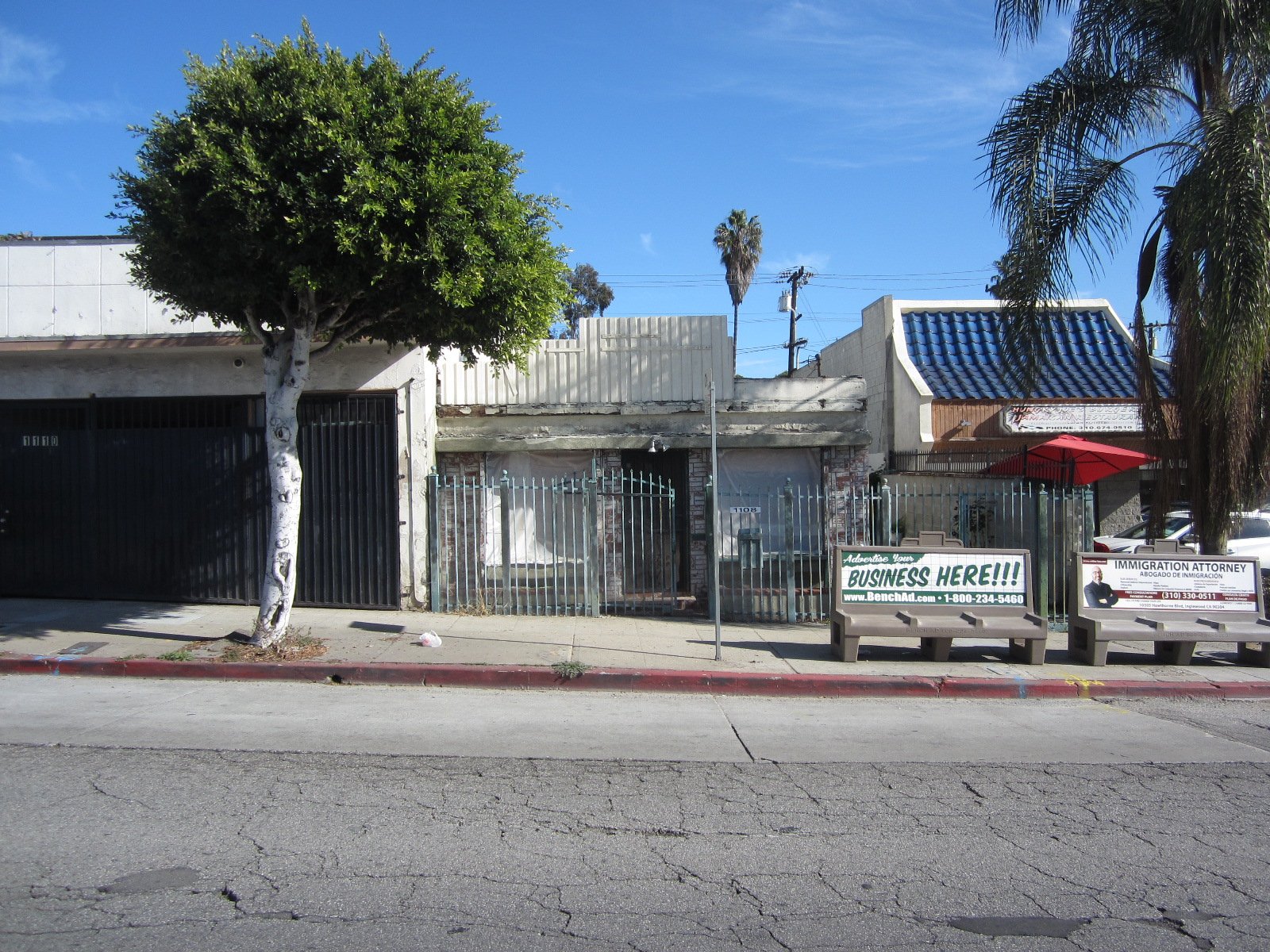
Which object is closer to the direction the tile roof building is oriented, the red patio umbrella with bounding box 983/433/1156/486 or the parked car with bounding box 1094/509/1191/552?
the red patio umbrella

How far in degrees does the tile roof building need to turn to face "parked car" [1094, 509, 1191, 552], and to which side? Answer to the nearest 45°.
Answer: approximately 45° to its left

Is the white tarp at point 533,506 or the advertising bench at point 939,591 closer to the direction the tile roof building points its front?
the advertising bench

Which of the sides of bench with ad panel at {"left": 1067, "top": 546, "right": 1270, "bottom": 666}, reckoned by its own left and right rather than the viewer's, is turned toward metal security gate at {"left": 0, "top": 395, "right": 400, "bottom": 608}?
right

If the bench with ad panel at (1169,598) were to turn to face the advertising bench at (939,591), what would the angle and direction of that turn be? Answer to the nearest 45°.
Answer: approximately 45° to its right

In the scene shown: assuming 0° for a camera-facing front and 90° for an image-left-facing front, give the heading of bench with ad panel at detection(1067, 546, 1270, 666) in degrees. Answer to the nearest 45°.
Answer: approximately 0°

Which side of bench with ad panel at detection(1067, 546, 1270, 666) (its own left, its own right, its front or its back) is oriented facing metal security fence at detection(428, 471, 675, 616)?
right

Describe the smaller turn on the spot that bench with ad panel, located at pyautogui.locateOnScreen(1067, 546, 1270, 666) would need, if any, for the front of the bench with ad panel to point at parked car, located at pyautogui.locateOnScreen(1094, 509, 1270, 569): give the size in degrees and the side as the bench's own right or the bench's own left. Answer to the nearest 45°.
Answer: approximately 180°

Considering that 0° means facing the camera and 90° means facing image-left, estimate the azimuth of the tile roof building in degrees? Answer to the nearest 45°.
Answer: approximately 0°

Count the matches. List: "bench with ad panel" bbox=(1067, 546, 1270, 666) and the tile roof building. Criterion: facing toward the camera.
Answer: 2
